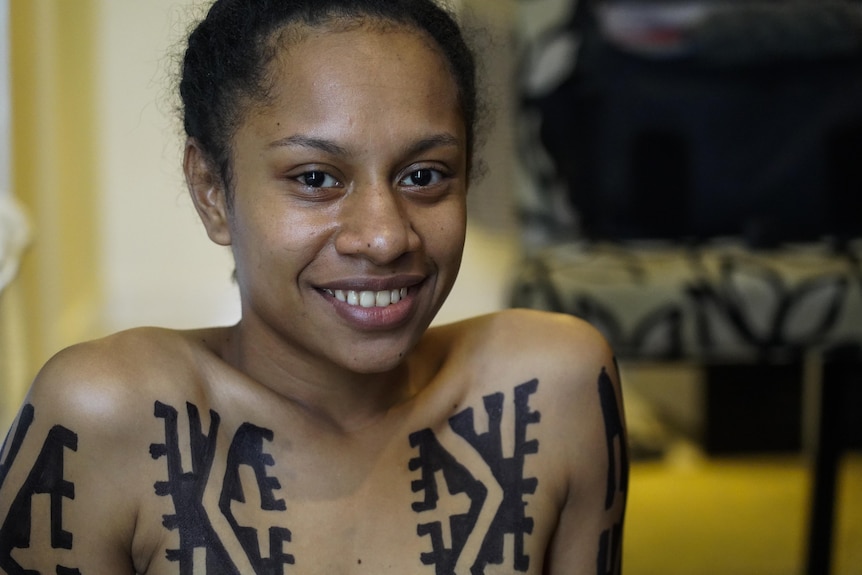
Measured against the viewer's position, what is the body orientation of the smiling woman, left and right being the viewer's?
facing the viewer
